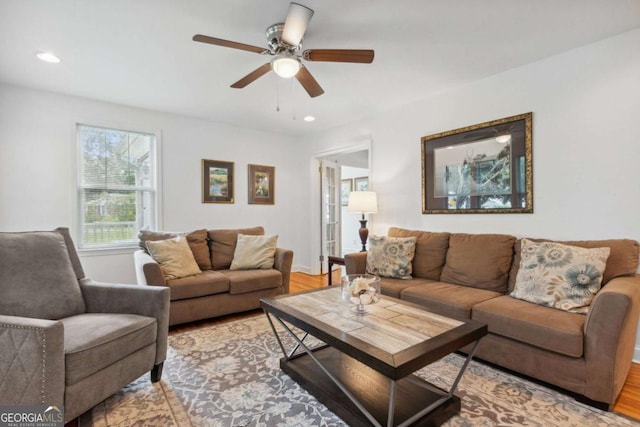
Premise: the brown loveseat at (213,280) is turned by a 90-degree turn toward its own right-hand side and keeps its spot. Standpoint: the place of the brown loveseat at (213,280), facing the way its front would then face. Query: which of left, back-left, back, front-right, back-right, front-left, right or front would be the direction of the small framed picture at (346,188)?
back

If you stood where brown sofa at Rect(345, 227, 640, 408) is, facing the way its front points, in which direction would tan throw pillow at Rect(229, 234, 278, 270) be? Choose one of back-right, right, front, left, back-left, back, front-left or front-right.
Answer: front-right

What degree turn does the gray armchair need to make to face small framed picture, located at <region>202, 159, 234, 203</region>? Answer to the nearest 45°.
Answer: approximately 90° to its left

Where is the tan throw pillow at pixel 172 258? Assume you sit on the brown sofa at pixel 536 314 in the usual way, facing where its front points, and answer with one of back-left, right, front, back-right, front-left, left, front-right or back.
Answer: front-right

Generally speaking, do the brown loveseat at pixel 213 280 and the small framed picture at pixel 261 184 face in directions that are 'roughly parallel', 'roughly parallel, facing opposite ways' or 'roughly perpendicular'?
roughly parallel

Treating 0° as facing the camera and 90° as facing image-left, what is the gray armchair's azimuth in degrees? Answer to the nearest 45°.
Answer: approximately 315°

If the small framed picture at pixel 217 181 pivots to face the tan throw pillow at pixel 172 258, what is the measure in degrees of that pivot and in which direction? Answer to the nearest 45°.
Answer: approximately 45° to its right

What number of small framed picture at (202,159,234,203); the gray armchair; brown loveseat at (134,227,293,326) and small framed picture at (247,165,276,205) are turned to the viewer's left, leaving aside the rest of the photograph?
0

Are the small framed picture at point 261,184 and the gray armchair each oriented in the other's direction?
no

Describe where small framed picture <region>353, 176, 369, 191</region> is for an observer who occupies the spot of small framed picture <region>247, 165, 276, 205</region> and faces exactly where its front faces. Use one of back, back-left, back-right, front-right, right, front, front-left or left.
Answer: left

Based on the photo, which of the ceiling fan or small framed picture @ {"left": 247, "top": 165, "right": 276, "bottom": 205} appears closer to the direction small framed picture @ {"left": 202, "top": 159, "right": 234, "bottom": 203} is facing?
the ceiling fan

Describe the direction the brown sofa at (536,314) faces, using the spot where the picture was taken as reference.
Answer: facing the viewer and to the left of the viewer

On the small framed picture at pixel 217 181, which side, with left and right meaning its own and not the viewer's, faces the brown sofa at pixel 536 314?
front

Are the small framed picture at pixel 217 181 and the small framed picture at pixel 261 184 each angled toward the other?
no

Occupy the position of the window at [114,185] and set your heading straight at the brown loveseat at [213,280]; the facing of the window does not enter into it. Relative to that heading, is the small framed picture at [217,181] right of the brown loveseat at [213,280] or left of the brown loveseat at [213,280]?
left

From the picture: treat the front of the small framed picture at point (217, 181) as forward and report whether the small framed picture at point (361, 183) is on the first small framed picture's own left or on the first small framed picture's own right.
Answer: on the first small framed picture's own left

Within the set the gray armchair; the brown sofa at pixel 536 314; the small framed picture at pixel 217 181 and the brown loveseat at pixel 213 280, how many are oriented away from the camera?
0

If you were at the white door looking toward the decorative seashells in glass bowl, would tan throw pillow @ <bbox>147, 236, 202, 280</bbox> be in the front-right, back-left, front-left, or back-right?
front-right

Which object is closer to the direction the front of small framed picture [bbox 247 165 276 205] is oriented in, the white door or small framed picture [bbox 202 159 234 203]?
the white door

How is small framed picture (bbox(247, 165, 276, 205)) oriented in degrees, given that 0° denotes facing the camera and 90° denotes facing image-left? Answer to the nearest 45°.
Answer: approximately 315°

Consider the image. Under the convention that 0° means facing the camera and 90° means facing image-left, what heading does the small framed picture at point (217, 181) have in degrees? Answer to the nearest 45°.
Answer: approximately 315°

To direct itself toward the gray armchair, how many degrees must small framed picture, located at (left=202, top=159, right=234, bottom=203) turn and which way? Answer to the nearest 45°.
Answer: approximately 45° to its right
